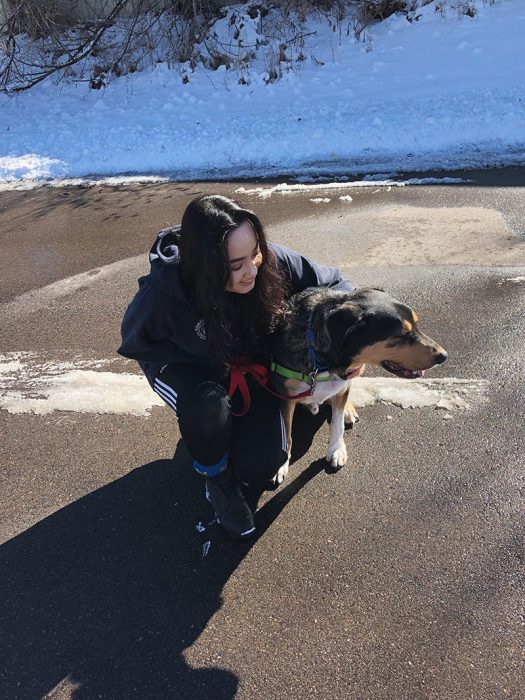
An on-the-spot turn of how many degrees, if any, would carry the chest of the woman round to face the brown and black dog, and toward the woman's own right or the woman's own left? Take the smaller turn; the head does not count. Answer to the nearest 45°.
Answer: approximately 45° to the woman's own left

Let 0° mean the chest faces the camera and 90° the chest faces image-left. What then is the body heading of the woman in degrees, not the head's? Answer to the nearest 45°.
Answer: approximately 315°
